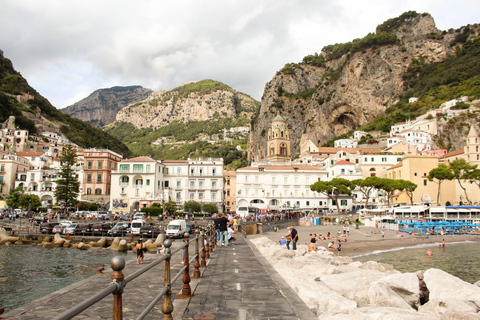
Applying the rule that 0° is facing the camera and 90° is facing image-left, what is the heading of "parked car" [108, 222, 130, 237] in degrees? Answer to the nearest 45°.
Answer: approximately 45°

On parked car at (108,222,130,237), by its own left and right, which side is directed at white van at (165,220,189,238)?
left

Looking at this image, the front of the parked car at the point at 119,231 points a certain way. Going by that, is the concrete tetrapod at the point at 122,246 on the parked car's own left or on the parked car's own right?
on the parked car's own left

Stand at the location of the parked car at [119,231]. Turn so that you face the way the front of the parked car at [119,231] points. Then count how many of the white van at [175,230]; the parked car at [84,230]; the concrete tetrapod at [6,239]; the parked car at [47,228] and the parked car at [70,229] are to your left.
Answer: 1

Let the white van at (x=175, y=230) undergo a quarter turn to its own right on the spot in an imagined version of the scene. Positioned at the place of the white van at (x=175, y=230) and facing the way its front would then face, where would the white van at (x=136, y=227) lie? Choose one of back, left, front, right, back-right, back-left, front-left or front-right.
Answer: front

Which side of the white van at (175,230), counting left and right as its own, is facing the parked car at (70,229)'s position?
right

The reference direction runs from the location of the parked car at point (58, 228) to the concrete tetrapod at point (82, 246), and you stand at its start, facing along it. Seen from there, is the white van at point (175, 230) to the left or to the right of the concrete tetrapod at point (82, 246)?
left

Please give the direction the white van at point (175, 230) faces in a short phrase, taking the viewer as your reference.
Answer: facing the viewer and to the left of the viewer

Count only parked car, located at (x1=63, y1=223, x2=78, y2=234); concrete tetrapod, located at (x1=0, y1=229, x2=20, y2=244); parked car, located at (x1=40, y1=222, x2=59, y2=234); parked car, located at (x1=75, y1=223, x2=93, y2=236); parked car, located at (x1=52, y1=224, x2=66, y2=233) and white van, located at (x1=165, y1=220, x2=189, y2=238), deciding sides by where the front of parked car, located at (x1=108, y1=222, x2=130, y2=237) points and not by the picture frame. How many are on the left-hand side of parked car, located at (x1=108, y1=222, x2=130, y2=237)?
1

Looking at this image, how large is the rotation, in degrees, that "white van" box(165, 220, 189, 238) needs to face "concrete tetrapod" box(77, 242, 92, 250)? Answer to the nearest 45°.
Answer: approximately 45° to its right

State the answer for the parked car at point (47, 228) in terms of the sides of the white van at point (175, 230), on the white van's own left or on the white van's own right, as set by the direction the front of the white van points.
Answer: on the white van's own right

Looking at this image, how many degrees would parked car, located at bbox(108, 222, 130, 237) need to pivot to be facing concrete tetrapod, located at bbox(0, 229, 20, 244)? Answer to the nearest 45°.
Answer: approximately 45° to its right

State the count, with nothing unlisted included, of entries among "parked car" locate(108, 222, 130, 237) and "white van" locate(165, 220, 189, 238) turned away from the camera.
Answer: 0

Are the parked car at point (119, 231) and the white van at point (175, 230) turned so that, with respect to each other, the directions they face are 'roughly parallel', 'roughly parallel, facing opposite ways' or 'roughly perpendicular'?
roughly parallel

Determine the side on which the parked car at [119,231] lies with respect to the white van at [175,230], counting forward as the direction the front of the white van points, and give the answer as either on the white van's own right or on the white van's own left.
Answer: on the white van's own right

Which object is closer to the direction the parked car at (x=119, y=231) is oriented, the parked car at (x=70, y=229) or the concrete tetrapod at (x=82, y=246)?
the concrete tetrapod

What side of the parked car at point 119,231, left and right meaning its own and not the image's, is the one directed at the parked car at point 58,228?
right
